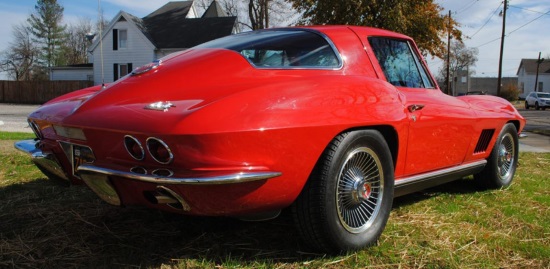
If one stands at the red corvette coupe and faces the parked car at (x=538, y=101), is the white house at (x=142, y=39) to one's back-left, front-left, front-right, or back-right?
front-left

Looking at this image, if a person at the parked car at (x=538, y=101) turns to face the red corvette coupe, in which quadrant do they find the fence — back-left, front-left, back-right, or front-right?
front-right

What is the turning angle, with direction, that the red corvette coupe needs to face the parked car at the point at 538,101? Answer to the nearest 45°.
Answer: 0° — it already faces it

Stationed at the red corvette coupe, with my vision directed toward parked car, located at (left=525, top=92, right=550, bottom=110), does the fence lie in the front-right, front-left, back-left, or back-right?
front-left

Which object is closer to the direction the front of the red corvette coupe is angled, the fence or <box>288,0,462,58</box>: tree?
the tree

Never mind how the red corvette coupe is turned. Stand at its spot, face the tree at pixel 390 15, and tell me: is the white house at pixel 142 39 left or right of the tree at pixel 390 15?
left

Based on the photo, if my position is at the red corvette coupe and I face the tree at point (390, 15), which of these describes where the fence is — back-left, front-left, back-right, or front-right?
front-left

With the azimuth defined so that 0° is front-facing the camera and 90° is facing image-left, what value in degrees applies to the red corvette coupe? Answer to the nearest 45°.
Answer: approximately 225°

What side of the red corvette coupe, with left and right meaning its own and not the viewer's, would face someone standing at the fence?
left

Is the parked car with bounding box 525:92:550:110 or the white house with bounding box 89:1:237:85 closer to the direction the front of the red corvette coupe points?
the parked car

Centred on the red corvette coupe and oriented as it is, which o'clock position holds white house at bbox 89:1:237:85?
The white house is roughly at 10 o'clock from the red corvette coupe.

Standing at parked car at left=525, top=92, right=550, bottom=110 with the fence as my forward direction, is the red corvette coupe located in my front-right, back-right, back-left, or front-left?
front-left
